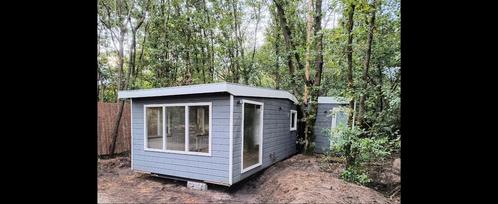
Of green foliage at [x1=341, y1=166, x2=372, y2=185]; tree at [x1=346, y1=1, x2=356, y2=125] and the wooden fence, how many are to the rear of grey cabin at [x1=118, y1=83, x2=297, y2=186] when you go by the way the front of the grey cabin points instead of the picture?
1

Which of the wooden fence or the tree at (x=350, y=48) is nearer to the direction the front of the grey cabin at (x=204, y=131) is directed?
the tree

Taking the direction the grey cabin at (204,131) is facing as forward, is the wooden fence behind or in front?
behind

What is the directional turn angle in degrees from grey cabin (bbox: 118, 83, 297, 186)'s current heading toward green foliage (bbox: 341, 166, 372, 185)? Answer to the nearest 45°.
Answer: approximately 45° to its left

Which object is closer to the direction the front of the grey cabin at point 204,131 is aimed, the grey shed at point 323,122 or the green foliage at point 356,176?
the green foliage

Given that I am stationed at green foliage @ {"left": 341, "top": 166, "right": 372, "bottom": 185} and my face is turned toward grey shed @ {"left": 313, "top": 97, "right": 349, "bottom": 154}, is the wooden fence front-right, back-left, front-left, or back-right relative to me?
front-left

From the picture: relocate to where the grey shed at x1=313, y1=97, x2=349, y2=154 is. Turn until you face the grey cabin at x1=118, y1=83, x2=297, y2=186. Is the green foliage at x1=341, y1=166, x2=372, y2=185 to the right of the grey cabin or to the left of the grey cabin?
left

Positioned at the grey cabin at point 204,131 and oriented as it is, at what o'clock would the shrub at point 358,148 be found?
The shrub is roughly at 11 o'clock from the grey cabin.

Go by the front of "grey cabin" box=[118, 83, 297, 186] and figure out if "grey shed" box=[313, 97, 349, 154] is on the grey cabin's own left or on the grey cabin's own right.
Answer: on the grey cabin's own left

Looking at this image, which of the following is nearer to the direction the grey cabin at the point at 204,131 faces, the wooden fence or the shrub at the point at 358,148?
the shrub

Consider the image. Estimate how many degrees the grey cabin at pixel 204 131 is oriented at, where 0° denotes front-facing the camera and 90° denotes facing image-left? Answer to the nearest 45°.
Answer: approximately 315°

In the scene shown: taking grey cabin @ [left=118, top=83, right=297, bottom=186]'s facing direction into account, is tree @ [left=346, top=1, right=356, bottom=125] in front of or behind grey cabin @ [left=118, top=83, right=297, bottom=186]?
in front

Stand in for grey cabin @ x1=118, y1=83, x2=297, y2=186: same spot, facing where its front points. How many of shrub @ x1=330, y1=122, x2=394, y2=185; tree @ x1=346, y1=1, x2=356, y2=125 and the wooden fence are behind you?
1

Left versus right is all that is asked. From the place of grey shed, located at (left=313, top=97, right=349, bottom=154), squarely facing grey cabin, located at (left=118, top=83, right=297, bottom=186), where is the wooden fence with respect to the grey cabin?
right
